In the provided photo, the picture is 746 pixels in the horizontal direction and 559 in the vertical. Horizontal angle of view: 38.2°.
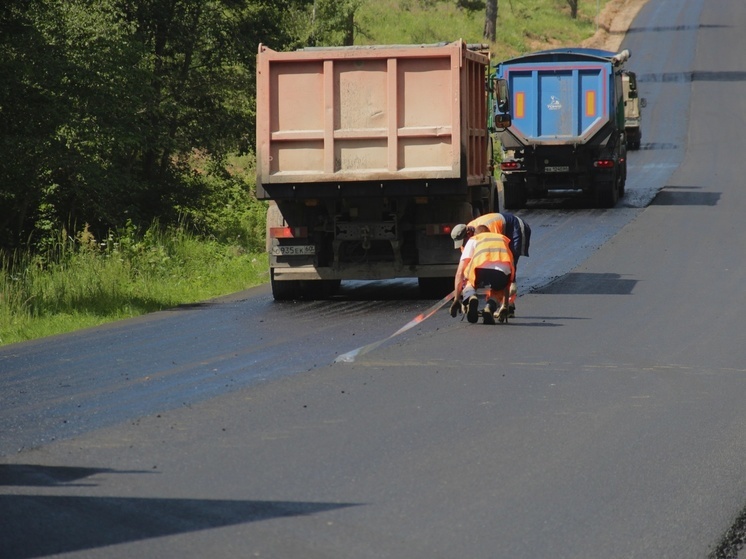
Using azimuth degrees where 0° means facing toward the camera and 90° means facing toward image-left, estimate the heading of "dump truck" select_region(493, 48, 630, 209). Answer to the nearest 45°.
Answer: approximately 180°

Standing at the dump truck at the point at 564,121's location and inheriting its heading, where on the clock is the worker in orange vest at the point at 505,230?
The worker in orange vest is roughly at 6 o'clock from the dump truck.

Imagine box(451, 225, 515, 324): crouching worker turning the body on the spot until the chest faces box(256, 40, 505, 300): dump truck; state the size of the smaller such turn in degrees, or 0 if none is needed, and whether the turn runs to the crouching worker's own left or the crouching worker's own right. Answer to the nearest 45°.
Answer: approximately 45° to the crouching worker's own left

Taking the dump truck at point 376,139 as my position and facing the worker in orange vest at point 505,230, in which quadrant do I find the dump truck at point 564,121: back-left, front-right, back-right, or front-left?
back-left

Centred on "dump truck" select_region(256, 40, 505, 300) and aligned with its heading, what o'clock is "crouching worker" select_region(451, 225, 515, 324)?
The crouching worker is roughly at 5 o'clock from the dump truck.

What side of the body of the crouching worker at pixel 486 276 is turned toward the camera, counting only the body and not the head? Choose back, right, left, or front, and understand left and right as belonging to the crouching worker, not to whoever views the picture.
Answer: back

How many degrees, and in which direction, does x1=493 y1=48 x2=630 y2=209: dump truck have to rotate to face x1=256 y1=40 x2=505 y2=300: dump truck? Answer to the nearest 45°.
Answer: approximately 180°

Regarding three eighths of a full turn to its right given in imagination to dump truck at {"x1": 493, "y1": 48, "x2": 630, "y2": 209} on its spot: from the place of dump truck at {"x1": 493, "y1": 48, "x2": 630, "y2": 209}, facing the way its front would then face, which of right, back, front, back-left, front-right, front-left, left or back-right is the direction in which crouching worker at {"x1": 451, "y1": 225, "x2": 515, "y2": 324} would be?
front-right

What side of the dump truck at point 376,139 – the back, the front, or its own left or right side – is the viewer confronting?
back
